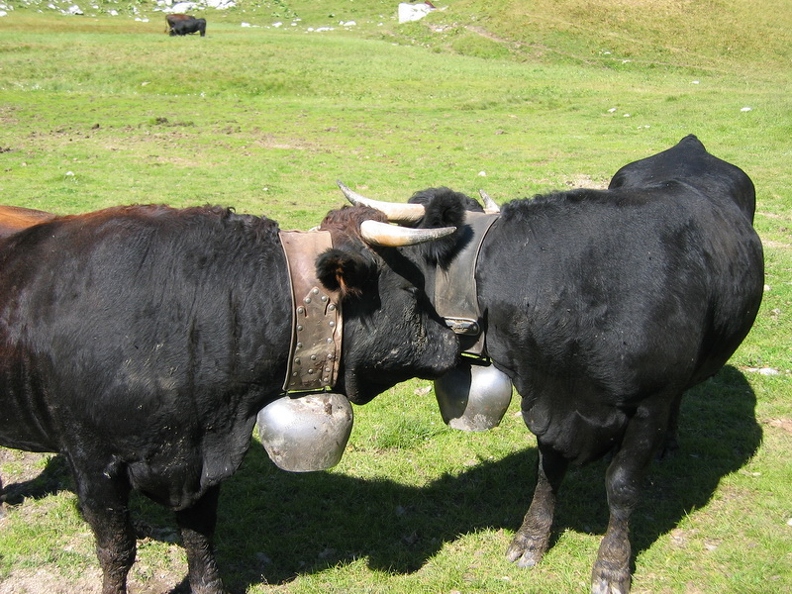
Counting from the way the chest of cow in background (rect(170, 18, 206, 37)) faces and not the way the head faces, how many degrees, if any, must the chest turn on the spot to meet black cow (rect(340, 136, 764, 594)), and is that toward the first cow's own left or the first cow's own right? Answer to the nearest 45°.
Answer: approximately 90° to the first cow's own left

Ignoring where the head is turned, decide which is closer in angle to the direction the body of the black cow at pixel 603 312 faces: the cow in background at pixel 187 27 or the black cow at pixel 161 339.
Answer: the black cow

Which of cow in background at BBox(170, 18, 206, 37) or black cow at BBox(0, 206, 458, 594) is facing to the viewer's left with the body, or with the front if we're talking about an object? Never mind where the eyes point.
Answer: the cow in background

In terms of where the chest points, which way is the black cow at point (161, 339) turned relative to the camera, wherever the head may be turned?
to the viewer's right

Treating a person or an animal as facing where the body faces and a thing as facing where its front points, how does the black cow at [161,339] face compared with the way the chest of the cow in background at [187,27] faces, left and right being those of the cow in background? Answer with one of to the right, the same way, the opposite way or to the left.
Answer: the opposite way

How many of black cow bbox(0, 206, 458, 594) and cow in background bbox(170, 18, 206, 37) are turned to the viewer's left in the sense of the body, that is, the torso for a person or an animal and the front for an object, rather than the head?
1

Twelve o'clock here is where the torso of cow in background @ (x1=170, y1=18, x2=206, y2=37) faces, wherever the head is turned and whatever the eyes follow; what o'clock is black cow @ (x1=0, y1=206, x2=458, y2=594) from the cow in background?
The black cow is roughly at 9 o'clock from the cow in background.

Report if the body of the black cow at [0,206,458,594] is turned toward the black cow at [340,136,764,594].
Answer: yes

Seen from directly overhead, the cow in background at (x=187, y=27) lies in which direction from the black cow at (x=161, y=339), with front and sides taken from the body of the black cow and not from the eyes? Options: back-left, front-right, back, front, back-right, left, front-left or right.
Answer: left

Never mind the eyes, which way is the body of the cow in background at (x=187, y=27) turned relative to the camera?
to the viewer's left

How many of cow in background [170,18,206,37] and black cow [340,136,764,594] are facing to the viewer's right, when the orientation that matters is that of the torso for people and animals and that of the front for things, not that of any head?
0

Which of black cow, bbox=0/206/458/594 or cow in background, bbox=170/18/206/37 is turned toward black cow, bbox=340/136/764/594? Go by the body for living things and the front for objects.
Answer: black cow, bbox=0/206/458/594

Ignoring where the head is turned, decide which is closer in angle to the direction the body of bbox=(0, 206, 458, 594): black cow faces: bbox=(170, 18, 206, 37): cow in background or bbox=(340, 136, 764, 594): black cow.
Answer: the black cow
